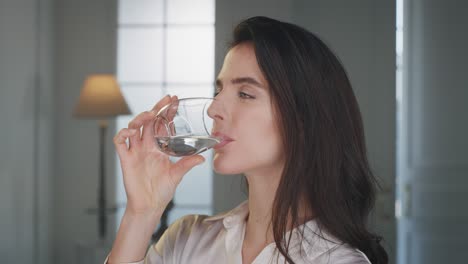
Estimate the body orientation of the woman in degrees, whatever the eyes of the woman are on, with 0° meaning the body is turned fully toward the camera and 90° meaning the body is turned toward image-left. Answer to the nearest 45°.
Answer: approximately 45°

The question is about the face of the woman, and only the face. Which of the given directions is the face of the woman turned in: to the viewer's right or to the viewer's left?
to the viewer's left

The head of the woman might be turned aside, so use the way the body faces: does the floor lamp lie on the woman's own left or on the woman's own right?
on the woman's own right
